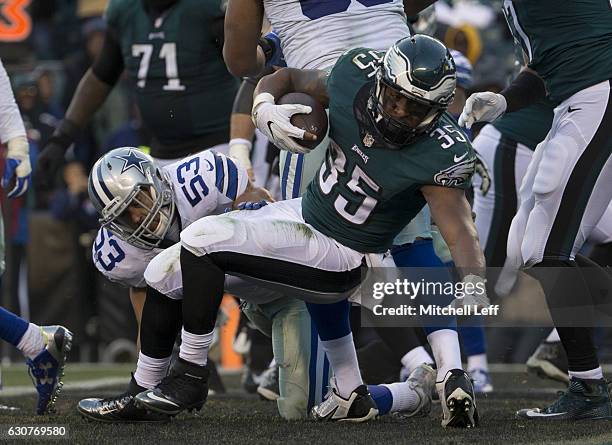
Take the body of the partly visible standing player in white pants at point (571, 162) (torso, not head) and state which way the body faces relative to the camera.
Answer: to the viewer's left

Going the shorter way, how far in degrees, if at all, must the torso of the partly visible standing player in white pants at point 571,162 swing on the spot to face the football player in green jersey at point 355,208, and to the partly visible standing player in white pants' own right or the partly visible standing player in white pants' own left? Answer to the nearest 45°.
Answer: approximately 45° to the partly visible standing player in white pants' own left

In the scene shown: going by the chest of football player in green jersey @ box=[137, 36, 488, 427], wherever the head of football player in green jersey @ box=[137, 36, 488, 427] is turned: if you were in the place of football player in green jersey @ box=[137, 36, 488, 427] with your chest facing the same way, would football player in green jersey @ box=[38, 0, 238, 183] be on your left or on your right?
on your right
